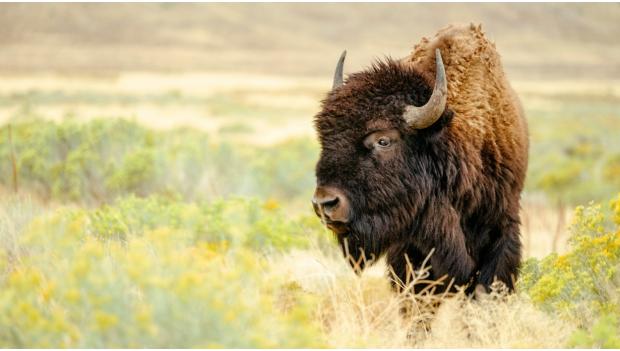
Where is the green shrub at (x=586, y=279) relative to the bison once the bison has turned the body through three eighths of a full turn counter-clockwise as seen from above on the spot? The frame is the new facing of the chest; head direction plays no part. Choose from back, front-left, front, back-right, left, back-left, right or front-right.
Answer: front

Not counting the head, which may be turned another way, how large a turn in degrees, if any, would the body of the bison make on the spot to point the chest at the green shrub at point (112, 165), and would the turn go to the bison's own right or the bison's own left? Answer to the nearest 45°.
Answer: approximately 90° to the bison's own right

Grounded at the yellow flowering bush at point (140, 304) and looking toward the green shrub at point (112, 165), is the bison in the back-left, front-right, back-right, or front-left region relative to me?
front-right

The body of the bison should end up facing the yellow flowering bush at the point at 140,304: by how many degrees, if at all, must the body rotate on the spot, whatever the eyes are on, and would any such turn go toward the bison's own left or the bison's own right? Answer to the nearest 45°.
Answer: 0° — it already faces it

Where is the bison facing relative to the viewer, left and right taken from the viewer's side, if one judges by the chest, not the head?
facing the viewer and to the left of the viewer
